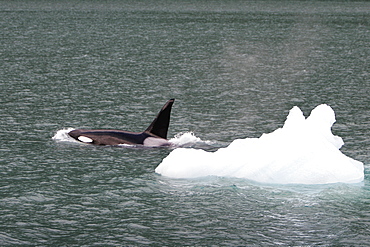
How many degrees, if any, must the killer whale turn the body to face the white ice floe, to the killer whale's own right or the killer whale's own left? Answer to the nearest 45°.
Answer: approximately 135° to the killer whale's own left

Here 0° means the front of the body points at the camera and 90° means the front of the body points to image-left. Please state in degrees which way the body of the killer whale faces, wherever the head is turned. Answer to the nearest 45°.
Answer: approximately 90°
